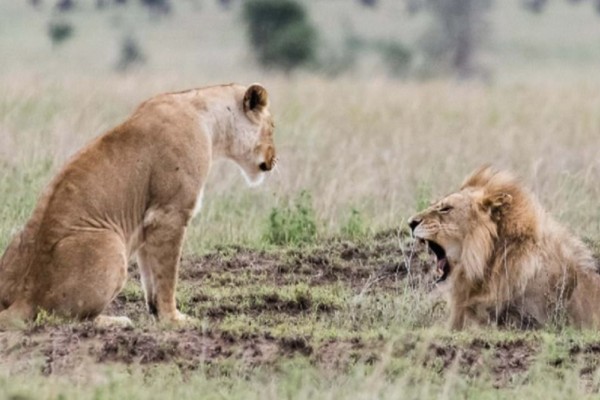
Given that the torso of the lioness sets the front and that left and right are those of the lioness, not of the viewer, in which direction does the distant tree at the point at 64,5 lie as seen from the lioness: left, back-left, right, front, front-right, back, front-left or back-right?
left

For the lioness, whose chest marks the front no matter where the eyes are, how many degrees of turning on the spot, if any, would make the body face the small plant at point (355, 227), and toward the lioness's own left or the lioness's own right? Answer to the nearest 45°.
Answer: approximately 45° to the lioness's own left

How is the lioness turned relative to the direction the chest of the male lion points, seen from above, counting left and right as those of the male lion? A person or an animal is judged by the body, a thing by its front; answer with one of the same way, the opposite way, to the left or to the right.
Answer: the opposite way

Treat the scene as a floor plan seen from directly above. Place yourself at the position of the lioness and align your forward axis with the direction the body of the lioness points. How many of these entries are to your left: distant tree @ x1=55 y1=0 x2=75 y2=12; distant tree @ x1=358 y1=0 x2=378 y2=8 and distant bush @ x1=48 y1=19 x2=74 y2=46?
3

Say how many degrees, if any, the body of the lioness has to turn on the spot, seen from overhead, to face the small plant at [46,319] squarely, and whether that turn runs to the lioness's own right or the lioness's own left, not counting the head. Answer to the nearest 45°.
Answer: approximately 135° to the lioness's own right

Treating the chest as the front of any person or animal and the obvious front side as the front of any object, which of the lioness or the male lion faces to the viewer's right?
the lioness

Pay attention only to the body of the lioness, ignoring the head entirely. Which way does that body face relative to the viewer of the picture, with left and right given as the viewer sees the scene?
facing to the right of the viewer

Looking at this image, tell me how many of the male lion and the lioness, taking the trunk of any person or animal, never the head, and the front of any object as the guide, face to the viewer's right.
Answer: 1

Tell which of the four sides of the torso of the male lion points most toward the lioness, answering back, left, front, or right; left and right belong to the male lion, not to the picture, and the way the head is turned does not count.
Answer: front

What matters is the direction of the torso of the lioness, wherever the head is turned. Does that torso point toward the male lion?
yes

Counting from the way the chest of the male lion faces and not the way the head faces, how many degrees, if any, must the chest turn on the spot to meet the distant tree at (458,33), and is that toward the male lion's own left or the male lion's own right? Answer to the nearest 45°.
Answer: approximately 90° to the male lion's own right

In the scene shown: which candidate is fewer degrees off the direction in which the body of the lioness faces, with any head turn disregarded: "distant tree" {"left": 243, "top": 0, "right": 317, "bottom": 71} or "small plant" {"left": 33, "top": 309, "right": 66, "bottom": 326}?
the distant tree

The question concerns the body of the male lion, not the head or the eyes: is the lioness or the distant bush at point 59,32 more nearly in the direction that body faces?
the lioness

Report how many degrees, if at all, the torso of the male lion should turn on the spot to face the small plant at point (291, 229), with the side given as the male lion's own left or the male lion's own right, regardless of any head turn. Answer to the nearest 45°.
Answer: approximately 45° to the male lion's own right

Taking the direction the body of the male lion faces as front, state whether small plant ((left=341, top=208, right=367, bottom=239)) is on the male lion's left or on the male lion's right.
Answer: on the male lion's right

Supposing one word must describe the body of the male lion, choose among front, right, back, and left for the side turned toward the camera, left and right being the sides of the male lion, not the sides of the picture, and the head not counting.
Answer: left
